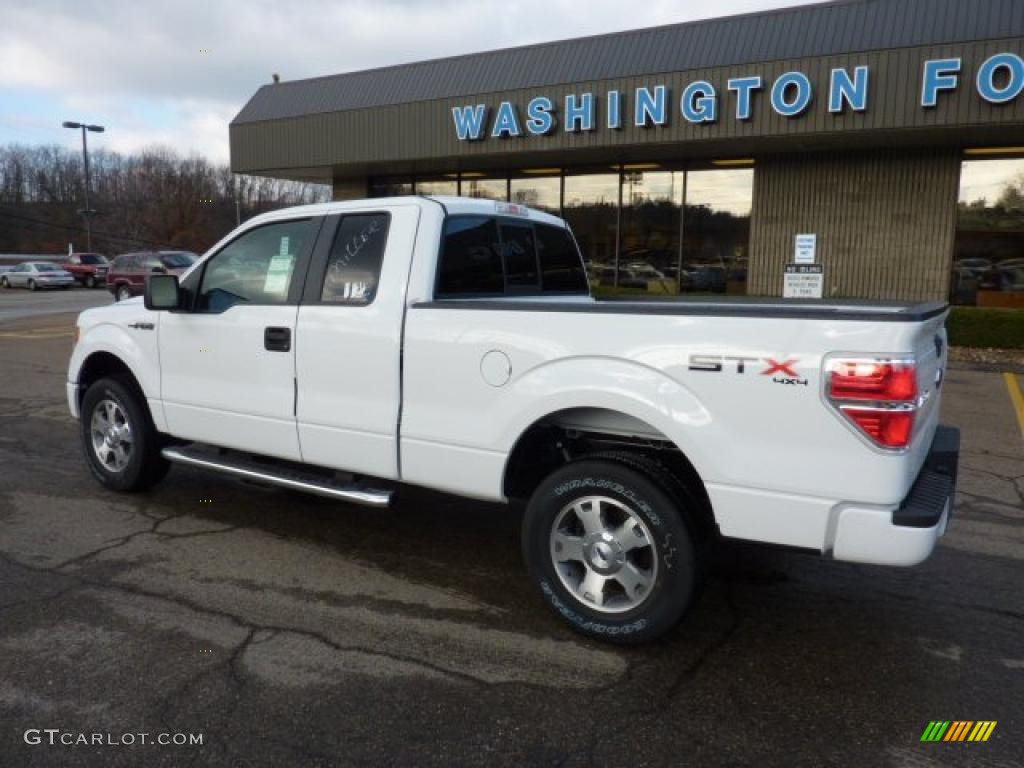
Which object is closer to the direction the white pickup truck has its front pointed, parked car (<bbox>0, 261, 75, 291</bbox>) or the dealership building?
the parked car

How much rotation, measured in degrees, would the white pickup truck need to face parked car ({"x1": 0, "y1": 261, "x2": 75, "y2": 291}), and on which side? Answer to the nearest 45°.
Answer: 0° — it already faces it

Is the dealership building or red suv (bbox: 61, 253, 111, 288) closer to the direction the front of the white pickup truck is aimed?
the red suv

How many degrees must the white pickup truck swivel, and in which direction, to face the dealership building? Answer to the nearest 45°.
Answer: approximately 45° to its right

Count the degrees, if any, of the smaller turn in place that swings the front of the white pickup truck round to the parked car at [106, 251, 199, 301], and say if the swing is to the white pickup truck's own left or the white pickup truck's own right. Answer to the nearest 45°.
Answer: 0° — it already faces it

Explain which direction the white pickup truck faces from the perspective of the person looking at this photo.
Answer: facing away from the viewer and to the left of the viewer

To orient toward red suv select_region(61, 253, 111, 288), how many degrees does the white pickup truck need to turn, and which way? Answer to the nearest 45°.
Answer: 0° — it already faces it
